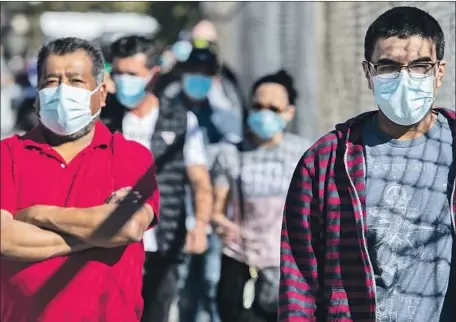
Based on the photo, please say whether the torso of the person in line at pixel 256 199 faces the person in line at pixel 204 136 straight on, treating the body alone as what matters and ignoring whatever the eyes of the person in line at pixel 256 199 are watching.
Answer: no

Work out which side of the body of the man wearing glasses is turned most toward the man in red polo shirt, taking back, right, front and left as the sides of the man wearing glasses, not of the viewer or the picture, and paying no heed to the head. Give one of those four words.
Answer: right

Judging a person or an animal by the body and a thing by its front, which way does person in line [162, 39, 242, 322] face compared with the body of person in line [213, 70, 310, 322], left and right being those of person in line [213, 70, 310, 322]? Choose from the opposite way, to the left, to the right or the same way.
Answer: the same way

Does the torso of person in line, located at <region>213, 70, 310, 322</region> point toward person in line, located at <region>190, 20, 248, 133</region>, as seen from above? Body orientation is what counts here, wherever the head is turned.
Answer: no

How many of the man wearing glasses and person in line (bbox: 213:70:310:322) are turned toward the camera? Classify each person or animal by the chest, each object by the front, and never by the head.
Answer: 2

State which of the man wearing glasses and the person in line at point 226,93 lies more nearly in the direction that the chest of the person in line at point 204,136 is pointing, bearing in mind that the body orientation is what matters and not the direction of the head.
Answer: the man wearing glasses

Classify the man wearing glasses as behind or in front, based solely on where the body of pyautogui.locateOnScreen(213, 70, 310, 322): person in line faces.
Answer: in front

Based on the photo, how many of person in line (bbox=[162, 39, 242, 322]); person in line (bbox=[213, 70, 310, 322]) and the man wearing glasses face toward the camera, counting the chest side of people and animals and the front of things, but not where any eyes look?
3

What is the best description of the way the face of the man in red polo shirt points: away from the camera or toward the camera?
toward the camera

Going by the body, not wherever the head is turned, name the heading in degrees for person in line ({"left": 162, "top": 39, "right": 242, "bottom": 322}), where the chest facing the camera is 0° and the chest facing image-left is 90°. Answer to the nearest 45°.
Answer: approximately 0°

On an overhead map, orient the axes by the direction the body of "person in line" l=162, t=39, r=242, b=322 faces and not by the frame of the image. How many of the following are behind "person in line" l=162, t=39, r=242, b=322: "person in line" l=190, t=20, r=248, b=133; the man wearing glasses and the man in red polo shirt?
1

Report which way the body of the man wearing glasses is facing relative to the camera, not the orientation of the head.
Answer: toward the camera

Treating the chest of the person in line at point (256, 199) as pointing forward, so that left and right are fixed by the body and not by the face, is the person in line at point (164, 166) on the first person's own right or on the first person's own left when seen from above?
on the first person's own right

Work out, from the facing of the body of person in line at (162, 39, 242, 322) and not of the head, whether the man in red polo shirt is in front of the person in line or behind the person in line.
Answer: in front
